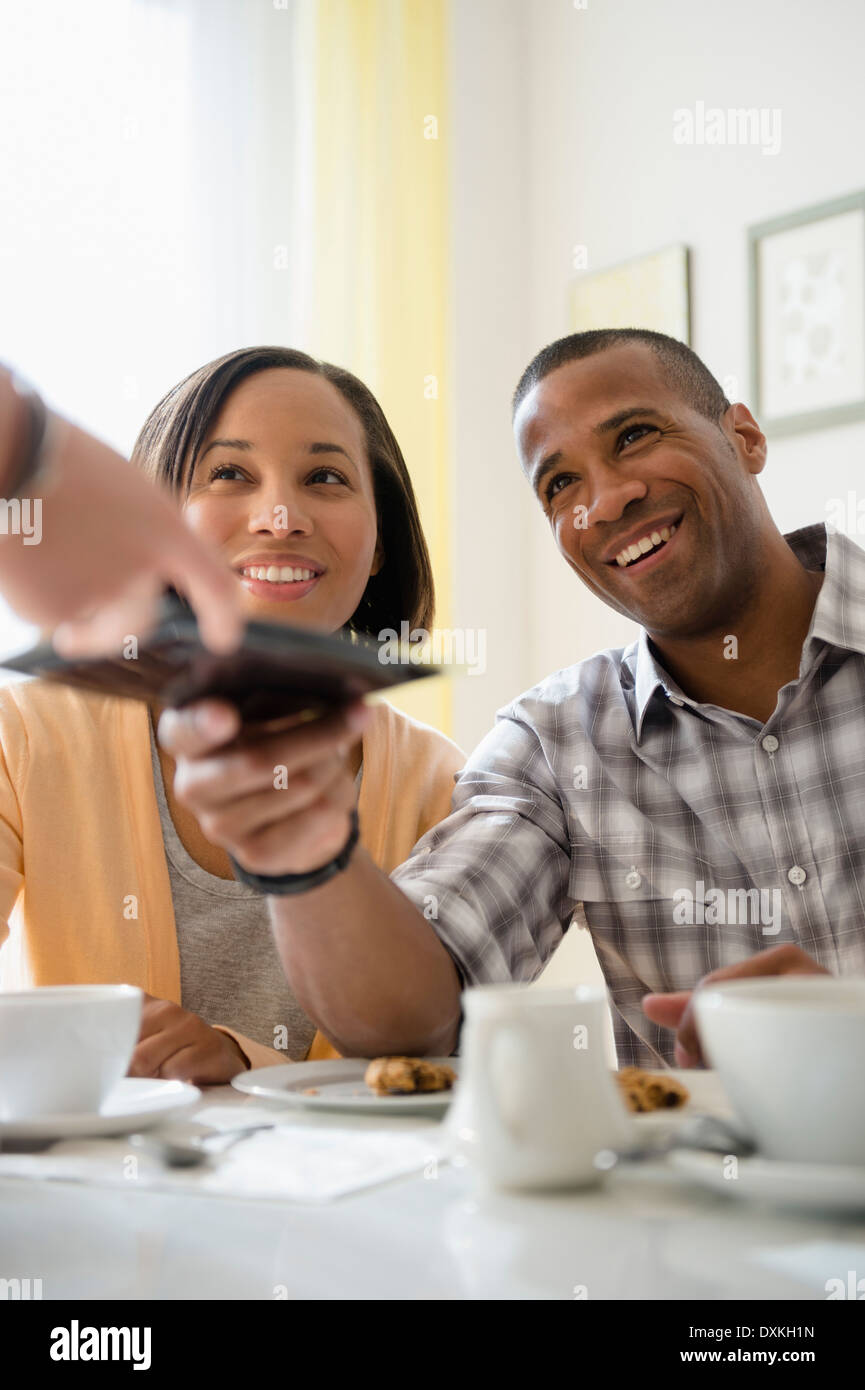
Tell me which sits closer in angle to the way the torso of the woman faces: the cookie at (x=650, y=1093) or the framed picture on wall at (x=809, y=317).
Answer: the cookie

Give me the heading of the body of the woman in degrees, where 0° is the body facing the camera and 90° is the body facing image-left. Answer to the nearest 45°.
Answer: approximately 0°

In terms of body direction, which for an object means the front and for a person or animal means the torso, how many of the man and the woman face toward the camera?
2

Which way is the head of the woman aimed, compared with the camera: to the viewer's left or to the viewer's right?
to the viewer's left

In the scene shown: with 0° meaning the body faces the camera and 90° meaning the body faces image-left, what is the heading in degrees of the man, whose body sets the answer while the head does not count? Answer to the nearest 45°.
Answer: approximately 0°

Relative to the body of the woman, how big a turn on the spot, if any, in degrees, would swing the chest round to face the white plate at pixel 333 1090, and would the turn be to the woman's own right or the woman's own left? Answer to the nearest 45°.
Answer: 0° — they already face it

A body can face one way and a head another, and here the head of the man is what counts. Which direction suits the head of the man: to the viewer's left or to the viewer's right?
to the viewer's left

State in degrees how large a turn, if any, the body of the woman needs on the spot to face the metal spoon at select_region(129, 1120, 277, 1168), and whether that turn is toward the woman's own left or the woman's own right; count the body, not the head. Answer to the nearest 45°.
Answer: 0° — they already face it
